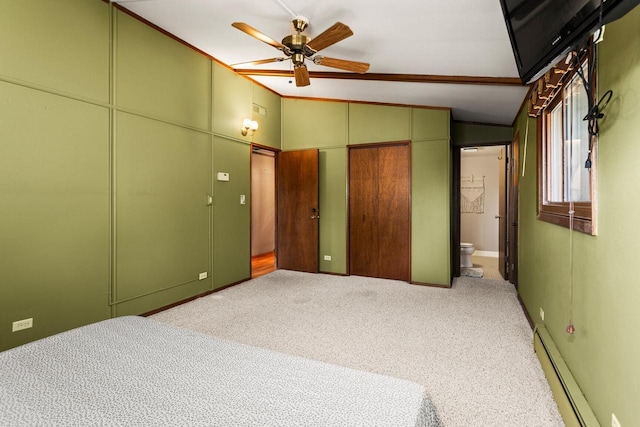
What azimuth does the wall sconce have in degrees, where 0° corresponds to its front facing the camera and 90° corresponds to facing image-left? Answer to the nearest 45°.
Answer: approximately 315°

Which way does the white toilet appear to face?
to the viewer's right

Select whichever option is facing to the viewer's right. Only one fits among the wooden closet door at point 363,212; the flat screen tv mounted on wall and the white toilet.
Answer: the white toilet

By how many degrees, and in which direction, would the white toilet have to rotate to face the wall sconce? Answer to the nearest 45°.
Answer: approximately 135° to its right

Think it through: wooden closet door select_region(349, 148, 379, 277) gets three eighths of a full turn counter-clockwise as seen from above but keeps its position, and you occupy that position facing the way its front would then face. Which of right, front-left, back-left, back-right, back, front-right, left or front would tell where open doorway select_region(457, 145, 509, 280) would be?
front

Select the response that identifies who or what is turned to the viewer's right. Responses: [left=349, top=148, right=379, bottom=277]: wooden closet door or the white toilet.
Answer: the white toilet

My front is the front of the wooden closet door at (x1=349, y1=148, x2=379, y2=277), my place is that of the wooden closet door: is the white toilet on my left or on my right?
on my left

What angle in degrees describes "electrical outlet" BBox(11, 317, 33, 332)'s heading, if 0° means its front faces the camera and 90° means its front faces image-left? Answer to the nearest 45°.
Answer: approximately 315°

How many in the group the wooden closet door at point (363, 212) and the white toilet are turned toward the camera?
1
